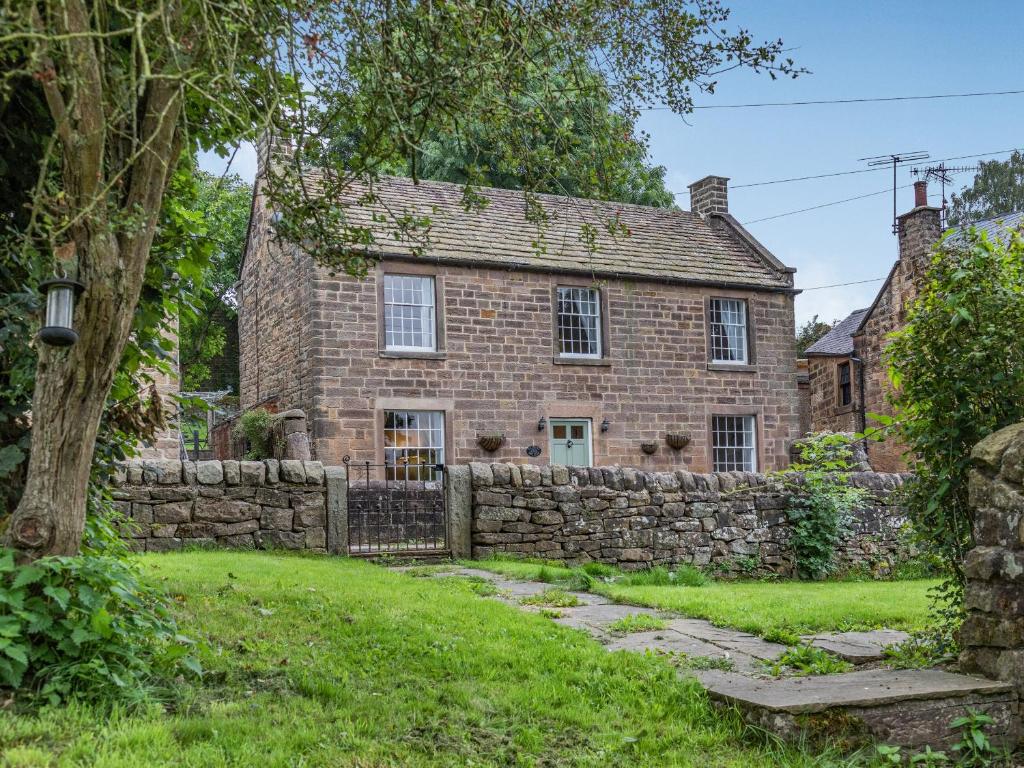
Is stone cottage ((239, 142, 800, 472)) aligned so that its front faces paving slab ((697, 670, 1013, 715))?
yes

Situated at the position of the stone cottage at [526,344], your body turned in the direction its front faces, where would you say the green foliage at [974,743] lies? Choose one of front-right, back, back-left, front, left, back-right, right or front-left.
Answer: front

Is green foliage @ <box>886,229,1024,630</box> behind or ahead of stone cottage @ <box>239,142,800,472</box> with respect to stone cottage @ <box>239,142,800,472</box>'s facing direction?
ahead

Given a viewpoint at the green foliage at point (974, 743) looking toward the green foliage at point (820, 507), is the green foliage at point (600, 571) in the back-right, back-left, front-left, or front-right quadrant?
front-left

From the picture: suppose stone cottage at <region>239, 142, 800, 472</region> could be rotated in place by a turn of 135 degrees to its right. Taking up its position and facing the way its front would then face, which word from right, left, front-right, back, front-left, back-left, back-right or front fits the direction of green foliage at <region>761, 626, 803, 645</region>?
back-left

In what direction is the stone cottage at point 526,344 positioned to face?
toward the camera

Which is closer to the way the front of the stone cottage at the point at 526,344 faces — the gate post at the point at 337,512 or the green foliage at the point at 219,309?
the gate post

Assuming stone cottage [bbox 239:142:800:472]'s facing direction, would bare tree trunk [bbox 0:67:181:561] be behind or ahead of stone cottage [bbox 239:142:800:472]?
ahead

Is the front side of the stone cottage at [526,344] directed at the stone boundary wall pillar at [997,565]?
yes

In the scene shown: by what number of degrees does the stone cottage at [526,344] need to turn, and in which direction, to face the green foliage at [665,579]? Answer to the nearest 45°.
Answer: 0° — it already faces it

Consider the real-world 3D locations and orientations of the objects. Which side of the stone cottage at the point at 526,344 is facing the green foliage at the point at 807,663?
front

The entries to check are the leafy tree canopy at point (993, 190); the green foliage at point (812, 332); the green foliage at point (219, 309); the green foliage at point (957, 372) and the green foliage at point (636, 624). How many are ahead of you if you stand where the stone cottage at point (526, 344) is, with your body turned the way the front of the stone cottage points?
2

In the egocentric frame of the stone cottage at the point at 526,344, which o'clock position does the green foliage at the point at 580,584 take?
The green foliage is roughly at 12 o'clock from the stone cottage.

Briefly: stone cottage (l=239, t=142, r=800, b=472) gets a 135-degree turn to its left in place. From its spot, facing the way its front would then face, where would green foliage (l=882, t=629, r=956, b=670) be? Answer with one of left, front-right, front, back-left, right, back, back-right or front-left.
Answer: back-right

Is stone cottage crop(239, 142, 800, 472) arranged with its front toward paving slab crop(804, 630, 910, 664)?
yes

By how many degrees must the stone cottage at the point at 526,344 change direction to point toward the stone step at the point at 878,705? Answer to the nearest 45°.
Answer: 0° — it already faces it

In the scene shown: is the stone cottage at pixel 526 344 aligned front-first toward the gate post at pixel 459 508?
yes

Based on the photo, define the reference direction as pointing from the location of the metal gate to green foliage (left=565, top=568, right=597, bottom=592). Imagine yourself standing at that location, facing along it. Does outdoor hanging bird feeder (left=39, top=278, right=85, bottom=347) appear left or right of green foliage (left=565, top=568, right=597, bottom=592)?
right
